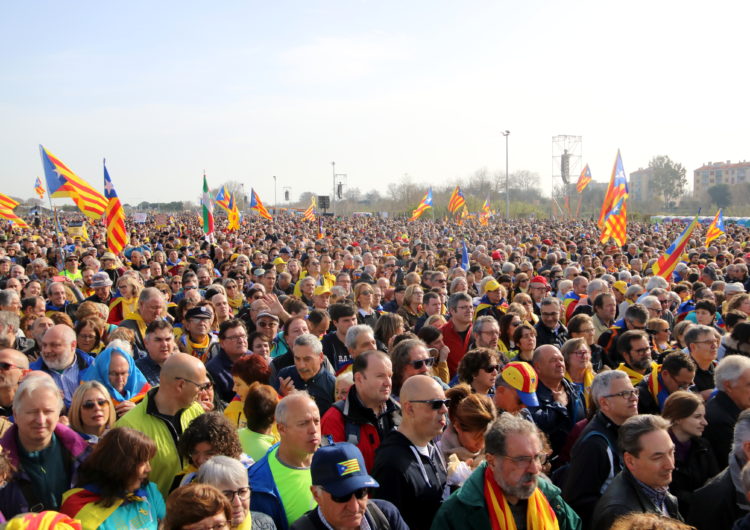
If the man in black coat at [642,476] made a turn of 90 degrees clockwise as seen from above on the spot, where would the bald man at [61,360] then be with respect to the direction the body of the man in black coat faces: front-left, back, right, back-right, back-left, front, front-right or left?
front-right

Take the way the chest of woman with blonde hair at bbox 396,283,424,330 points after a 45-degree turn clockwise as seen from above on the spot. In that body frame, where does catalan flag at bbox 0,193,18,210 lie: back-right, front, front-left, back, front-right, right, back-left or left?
back-right

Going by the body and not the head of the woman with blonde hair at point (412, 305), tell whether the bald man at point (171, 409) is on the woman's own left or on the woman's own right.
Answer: on the woman's own right

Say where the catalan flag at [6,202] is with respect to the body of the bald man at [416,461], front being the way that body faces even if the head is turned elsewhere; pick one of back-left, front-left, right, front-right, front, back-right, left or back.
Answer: back

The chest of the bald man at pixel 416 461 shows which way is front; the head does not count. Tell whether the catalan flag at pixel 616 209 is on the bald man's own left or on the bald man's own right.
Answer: on the bald man's own left

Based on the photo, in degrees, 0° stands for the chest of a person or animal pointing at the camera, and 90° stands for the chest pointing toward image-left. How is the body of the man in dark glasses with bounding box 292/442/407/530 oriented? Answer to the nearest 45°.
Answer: approximately 315°

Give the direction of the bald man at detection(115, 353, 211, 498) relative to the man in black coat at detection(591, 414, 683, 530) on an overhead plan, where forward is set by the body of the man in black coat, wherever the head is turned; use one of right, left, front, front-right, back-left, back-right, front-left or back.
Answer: back-right

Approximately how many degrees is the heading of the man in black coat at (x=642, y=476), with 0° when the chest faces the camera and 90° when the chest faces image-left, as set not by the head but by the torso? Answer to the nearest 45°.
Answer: approximately 315°
